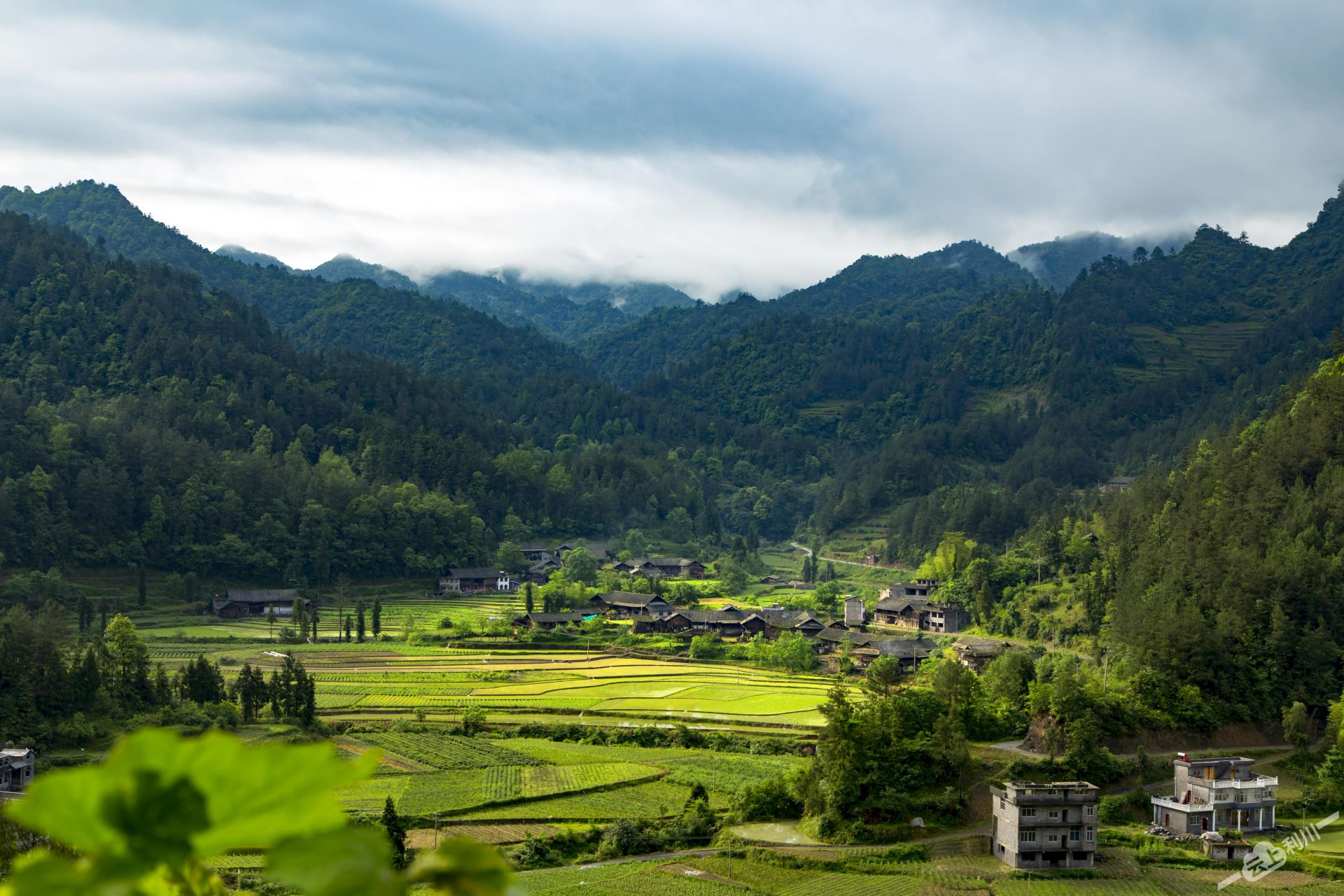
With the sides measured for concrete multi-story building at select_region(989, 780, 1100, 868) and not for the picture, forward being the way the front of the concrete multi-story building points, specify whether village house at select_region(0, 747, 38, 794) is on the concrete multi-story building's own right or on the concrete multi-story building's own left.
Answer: on the concrete multi-story building's own right

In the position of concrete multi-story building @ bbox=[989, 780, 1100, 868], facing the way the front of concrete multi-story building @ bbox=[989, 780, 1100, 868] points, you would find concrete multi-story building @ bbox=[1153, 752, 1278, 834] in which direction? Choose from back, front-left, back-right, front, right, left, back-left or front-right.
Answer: back-left

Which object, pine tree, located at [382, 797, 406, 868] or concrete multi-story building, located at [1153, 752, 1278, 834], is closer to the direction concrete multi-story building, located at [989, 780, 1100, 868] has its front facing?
the pine tree

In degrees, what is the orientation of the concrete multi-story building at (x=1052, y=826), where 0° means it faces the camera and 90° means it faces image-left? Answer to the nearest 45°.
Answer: approximately 0°

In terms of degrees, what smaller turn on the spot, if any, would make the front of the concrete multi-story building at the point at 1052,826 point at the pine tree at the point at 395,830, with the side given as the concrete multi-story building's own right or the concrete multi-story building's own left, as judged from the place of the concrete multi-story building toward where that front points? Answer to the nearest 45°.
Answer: approximately 45° to the concrete multi-story building's own right

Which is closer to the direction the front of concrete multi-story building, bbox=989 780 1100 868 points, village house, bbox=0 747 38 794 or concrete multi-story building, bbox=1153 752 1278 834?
the village house

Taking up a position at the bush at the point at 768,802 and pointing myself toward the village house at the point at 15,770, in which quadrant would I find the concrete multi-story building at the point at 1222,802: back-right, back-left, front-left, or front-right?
back-left

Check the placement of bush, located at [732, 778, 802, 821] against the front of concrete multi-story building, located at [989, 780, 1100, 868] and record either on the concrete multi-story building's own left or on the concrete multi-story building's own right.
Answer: on the concrete multi-story building's own right
